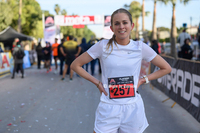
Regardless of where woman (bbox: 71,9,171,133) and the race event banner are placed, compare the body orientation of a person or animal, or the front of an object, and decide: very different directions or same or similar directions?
same or similar directions

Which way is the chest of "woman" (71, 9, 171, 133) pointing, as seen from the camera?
toward the camera

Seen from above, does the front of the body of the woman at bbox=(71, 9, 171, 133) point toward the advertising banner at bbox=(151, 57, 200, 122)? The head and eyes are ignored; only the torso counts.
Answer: no

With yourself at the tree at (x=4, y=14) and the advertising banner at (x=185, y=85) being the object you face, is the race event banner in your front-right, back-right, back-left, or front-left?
front-left

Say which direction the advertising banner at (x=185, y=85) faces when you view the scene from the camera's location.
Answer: facing the viewer and to the left of the viewer

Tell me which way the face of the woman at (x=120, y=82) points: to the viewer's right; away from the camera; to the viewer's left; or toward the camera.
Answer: toward the camera

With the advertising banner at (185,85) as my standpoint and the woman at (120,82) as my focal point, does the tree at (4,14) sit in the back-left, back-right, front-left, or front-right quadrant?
back-right

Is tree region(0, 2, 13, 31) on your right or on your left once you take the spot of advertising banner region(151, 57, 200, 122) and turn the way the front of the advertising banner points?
on your right

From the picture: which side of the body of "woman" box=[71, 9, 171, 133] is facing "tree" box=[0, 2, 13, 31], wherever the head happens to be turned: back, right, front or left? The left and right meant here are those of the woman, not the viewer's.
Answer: back

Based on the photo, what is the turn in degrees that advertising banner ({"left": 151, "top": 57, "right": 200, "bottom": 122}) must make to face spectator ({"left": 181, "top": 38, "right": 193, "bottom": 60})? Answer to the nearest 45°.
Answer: approximately 135° to its right

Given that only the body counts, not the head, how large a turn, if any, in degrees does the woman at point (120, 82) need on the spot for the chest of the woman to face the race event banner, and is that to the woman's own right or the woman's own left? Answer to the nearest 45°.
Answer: approximately 180°

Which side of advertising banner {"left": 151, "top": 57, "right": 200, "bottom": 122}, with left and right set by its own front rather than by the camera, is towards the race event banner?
right

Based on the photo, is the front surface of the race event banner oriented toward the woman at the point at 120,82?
yes

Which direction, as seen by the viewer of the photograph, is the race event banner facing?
facing the viewer

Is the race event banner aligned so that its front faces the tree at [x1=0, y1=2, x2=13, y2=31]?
no

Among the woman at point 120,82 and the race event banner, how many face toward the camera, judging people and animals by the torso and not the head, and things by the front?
2
